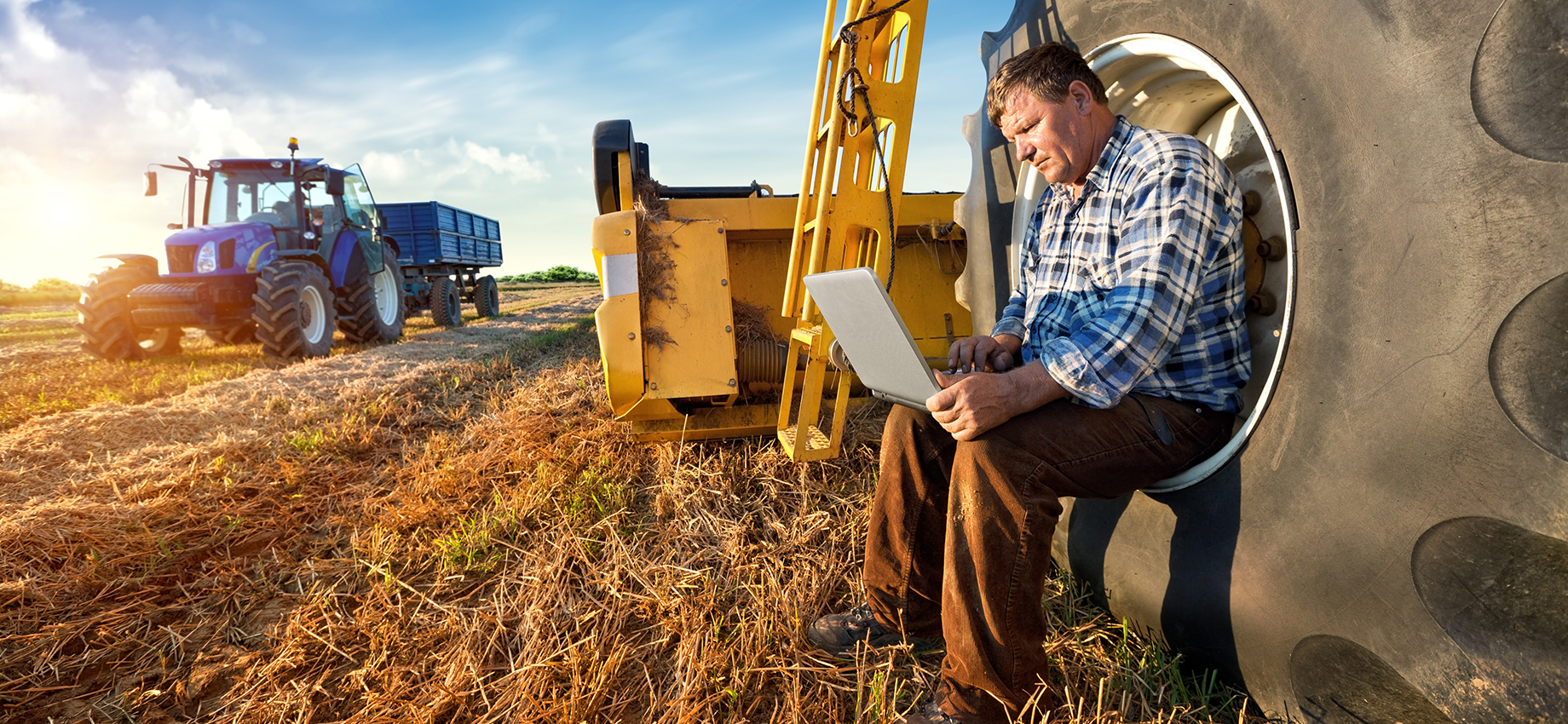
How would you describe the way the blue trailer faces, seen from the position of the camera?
facing the viewer and to the left of the viewer

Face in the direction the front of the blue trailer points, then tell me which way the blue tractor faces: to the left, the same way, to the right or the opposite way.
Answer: the same way

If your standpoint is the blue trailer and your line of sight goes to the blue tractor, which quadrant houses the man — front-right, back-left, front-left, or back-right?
front-left

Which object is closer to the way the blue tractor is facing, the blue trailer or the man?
the man

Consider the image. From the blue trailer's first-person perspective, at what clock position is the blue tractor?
The blue tractor is roughly at 11 o'clock from the blue trailer.

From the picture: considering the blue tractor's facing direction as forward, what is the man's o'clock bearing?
The man is roughly at 10 o'clock from the blue tractor.

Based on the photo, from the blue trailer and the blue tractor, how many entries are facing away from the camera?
0

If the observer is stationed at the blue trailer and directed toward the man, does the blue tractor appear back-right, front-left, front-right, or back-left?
front-right

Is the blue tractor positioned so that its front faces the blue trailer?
no

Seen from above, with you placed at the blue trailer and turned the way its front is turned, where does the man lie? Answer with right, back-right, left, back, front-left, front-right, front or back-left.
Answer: front-left
